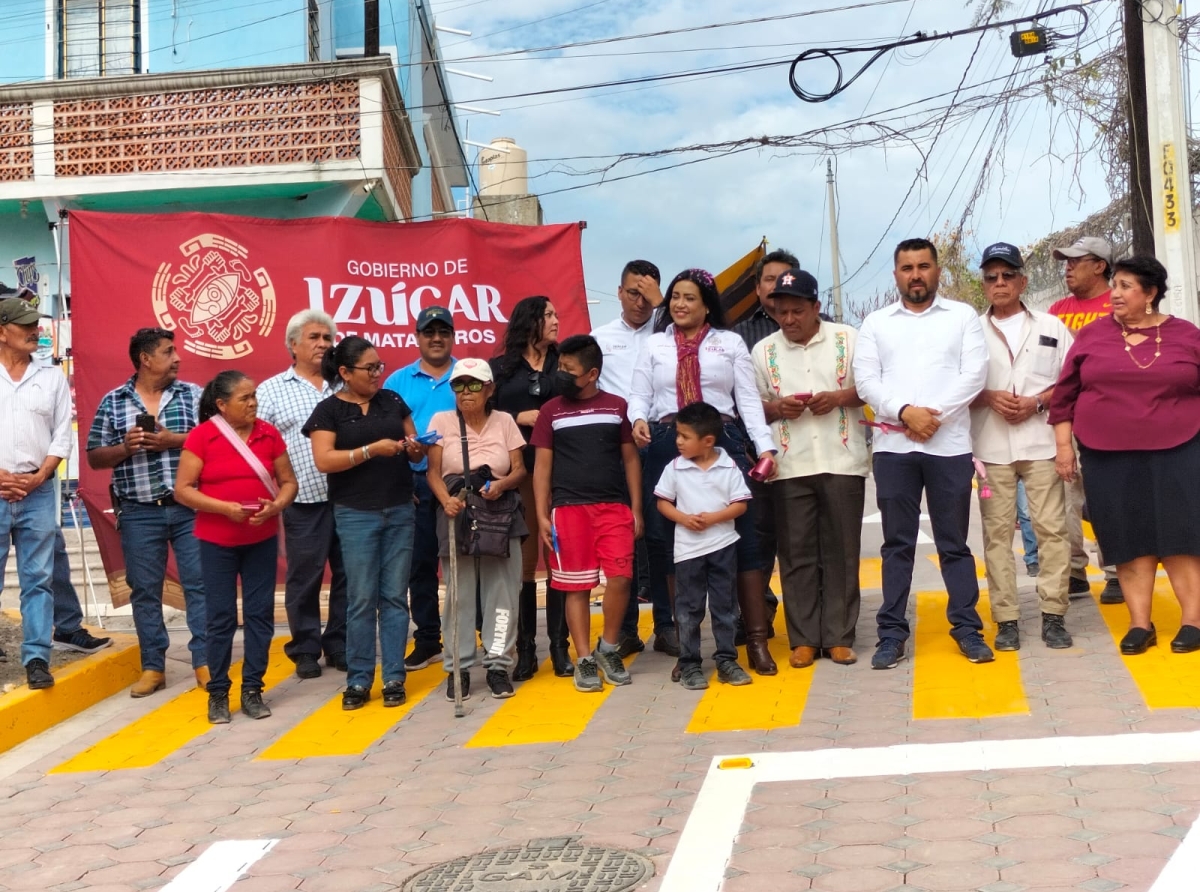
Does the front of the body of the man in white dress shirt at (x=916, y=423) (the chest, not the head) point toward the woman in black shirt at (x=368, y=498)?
no

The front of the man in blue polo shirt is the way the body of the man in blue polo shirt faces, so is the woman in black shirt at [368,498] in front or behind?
in front

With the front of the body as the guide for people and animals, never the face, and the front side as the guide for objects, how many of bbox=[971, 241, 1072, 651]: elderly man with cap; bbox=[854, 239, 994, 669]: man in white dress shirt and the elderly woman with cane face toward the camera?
3

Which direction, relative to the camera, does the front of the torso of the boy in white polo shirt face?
toward the camera

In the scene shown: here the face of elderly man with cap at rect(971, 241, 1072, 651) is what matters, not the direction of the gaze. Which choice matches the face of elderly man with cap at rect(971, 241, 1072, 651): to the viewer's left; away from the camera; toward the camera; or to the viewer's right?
toward the camera

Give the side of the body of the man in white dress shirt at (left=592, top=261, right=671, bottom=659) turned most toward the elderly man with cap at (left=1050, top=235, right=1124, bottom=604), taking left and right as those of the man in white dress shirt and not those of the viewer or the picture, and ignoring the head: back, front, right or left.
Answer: left

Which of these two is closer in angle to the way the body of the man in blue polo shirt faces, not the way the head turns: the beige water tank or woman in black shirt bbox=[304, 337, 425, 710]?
the woman in black shirt

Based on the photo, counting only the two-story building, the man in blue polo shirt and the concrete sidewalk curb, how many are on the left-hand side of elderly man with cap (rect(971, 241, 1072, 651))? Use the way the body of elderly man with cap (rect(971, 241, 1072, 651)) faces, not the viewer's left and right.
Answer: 0

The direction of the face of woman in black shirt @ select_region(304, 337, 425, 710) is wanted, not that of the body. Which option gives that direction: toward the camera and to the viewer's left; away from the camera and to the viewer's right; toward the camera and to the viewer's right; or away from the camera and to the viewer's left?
toward the camera and to the viewer's right

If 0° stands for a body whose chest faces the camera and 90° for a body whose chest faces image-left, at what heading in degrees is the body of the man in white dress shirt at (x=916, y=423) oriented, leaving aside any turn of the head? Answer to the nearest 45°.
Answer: approximately 0°

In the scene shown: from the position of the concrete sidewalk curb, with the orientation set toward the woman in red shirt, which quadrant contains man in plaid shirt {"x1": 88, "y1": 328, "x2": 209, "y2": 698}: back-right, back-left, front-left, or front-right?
front-left

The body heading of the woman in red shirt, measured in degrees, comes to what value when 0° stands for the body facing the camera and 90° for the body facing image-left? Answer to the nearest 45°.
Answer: approximately 315°

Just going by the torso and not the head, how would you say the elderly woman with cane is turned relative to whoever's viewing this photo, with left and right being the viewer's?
facing the viewer

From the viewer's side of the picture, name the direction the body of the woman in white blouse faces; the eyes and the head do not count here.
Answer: toward the camera

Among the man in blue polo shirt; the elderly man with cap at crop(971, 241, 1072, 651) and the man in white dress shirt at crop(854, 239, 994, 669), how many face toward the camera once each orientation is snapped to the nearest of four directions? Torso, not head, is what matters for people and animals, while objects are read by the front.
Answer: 3
